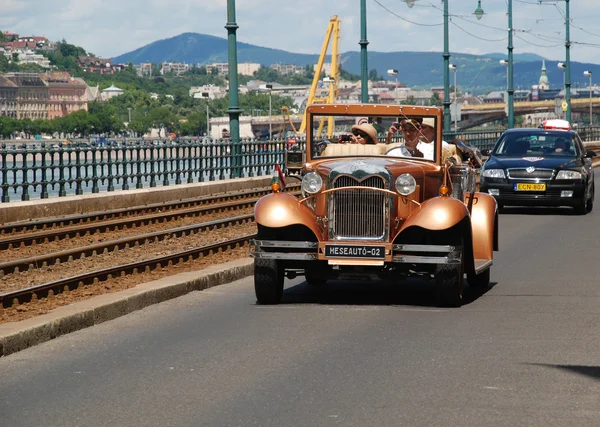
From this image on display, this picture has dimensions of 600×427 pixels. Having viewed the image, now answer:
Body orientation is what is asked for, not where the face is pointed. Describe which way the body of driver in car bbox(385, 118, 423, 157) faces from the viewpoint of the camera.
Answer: toward the camera

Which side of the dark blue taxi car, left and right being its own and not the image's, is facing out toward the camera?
front

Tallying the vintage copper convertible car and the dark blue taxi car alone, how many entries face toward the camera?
2

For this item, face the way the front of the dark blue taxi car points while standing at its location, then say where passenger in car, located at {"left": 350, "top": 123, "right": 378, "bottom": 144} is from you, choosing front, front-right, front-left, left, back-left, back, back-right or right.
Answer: front

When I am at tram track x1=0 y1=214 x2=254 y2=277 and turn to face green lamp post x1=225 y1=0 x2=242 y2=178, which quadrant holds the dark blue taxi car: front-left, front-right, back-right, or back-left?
front-right

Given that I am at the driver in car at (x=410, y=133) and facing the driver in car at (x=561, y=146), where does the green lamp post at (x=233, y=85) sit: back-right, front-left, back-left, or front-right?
front-left

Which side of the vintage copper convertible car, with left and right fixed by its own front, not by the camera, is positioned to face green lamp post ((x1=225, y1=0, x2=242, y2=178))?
back
